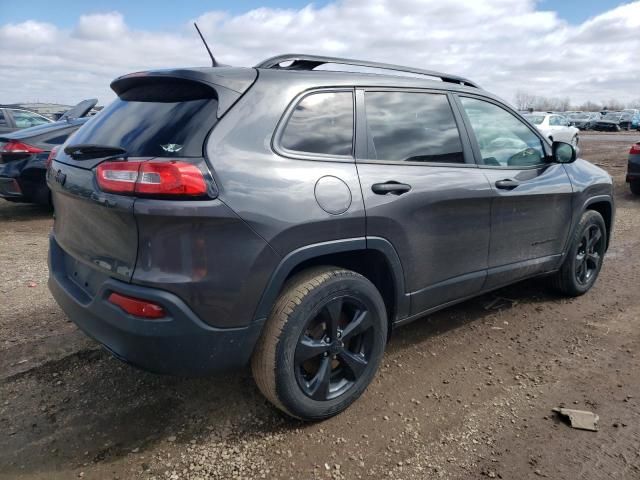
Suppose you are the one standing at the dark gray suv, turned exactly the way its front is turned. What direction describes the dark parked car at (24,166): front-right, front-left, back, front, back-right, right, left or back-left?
left

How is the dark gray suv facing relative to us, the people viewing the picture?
facing away from the viewer and to the right of the viewer

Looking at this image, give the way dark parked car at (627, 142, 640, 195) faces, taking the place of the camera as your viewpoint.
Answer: facing away from the viewer and to the right of the viewer

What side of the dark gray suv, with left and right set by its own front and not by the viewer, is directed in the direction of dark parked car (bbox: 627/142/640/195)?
front

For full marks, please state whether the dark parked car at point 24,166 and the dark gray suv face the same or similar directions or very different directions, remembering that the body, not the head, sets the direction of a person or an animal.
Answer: same or similar directions

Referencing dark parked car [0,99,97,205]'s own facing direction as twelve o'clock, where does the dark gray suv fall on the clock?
The dark gray suv is roughly at 4 o'clock from the dark parked car.

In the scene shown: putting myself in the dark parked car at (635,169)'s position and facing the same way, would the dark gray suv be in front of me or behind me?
behind

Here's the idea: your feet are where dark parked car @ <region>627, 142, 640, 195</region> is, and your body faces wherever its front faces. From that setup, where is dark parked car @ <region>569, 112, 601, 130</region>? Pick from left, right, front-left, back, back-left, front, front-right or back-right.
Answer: front-left

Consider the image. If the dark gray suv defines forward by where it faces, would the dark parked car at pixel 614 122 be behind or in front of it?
in front
